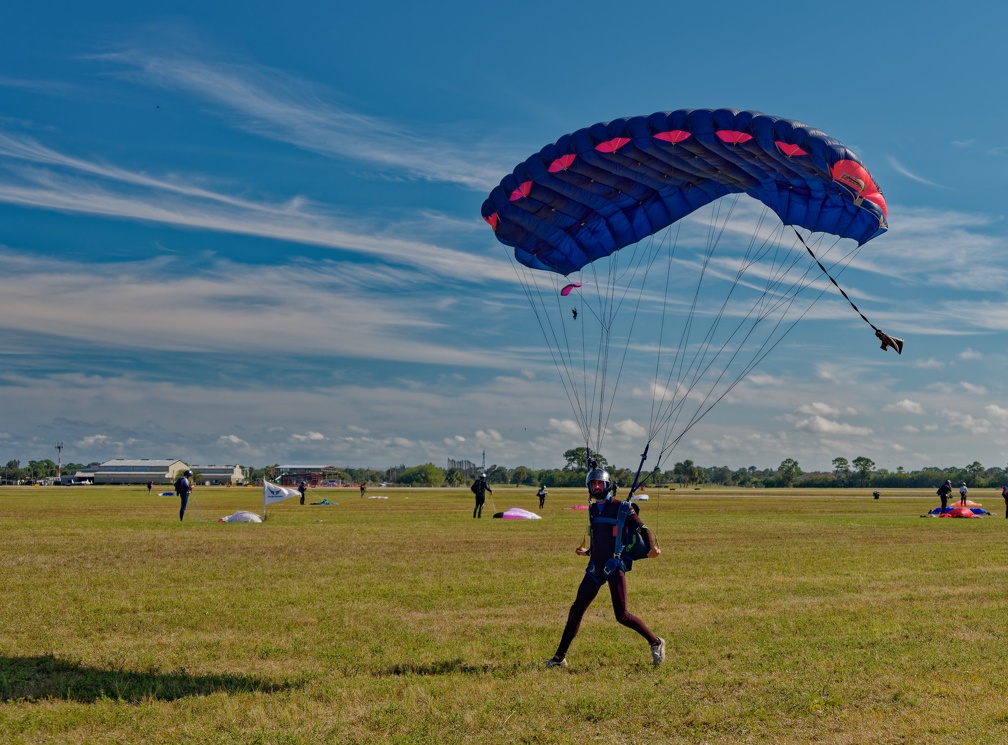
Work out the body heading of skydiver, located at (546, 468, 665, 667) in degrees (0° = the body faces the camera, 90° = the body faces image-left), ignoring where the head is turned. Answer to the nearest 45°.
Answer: approximately 45°

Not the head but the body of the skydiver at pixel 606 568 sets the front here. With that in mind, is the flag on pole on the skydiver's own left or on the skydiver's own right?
on the skydiver's own right

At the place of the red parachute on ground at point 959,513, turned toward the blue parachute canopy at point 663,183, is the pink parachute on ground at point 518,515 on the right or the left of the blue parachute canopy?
right

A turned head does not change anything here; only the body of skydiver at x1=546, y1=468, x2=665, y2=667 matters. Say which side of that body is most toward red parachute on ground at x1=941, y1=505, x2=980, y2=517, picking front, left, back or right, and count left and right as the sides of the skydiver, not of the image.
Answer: back

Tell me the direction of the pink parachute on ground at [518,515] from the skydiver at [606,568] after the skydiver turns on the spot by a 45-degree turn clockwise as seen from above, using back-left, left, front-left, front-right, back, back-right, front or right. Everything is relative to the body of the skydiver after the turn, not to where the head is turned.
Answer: right

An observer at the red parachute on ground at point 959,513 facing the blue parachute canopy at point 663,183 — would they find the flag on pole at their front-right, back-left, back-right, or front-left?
front-right
